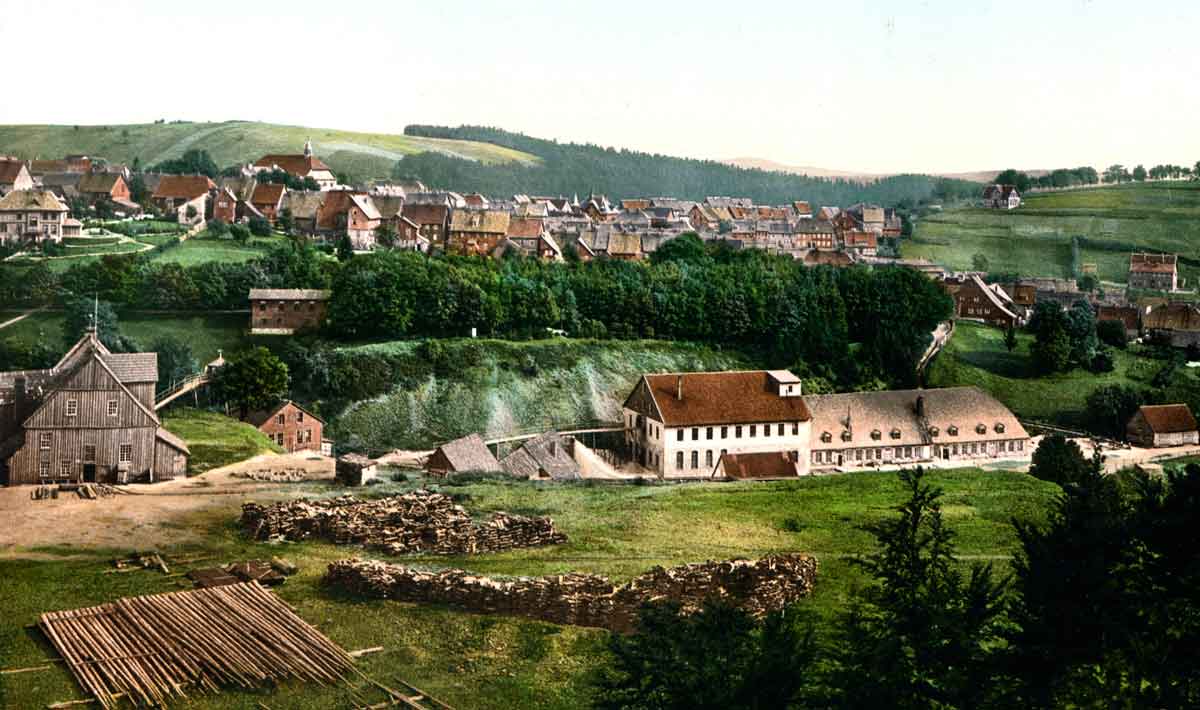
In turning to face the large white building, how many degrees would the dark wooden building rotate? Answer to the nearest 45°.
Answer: approximately 90° to its left

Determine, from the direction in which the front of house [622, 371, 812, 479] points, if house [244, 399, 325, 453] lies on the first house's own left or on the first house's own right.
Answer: on the first house's own right

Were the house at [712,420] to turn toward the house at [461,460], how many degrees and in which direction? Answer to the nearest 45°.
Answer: approximately 45° to its right

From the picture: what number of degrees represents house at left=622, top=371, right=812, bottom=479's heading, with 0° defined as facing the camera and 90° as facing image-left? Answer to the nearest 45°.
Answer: approximately 0°

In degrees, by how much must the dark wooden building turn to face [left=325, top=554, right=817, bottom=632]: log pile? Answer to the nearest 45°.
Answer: approximately 45° to its left

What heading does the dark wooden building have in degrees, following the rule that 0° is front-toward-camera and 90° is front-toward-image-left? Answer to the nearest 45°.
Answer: approximately 0°

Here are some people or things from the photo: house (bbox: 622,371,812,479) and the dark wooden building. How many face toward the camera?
2

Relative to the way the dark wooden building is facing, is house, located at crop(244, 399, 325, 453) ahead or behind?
behind

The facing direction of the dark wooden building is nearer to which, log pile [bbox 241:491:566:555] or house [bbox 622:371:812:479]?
the log pile

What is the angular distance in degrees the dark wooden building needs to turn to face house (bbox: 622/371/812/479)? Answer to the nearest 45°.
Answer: approximately 90° to its left
